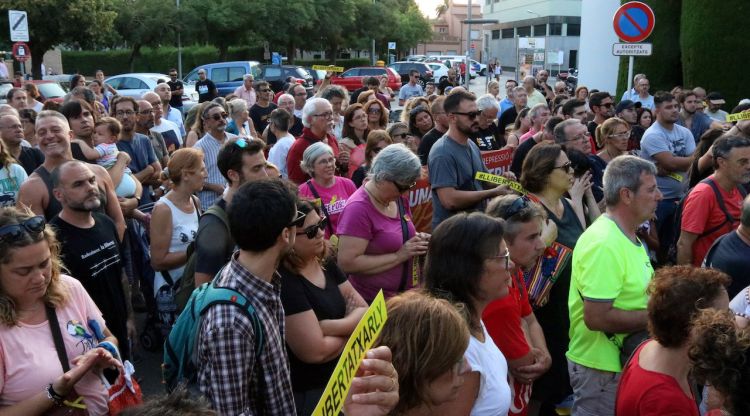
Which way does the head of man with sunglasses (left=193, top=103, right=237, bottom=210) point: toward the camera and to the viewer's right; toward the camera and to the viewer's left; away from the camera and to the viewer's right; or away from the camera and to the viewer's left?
toward the camera and to the viewer's right

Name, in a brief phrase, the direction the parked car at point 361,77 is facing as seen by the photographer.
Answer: facing to the left of the viewer

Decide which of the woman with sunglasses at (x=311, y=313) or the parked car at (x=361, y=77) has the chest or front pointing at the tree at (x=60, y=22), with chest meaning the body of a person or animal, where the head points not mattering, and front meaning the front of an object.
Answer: the parked car

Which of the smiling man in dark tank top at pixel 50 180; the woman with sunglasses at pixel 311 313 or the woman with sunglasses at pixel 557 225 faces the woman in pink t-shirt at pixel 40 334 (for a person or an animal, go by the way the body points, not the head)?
the smiling man in dark tank top

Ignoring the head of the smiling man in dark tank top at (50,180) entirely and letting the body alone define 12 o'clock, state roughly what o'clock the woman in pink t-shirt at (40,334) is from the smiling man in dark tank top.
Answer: The woman in pink t-shirt is roughly at 12 o'clock from the smiling man in dark tank top.

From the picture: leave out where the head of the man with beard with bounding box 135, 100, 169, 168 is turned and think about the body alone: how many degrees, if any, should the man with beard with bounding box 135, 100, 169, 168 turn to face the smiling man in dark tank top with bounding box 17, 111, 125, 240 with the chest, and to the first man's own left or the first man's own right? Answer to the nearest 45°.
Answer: approximately 45° to the first man's own right

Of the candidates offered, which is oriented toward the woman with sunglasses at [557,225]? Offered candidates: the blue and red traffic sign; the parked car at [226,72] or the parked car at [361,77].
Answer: the blue and red traffic sign

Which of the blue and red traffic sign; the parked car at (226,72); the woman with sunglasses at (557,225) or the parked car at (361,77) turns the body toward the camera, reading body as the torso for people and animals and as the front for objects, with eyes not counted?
the blue and red traffic sign

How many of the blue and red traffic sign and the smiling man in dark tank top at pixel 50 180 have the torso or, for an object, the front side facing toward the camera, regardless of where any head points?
2

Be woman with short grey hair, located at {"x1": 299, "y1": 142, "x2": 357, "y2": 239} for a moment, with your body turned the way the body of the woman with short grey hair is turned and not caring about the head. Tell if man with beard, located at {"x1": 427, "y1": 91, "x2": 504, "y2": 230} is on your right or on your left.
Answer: on your left
